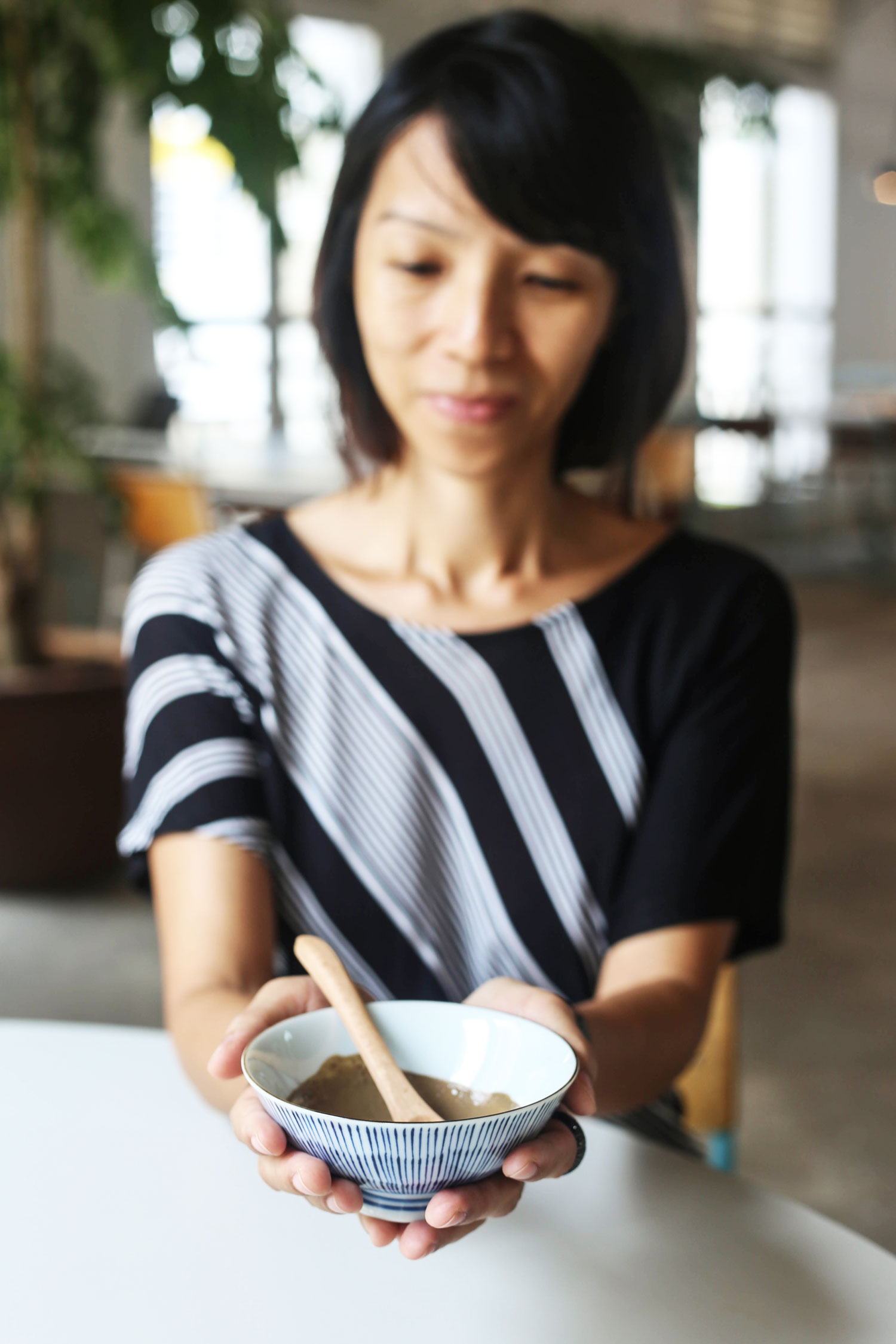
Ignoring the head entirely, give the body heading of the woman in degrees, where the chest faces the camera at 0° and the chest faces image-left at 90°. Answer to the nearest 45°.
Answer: approximately 0°

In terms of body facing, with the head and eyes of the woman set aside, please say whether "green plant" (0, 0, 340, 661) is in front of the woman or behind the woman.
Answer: behind
